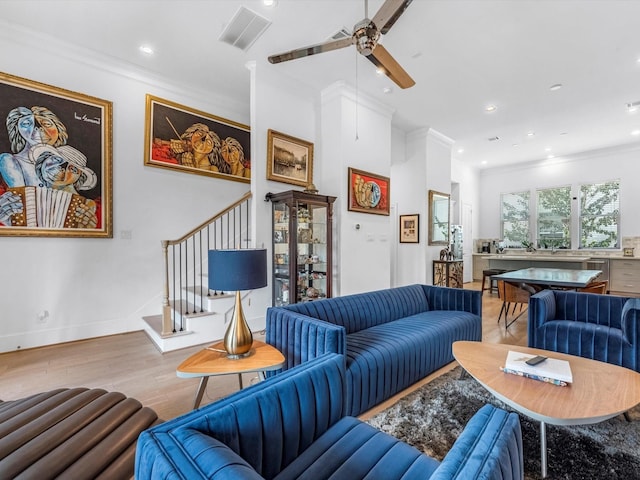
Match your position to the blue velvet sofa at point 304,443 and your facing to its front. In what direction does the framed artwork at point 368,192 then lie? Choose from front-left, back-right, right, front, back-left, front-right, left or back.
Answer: front-left

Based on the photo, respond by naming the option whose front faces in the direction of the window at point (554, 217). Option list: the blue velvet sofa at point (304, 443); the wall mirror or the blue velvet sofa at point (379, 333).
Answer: the blue velvet sofa at point (304, 443)

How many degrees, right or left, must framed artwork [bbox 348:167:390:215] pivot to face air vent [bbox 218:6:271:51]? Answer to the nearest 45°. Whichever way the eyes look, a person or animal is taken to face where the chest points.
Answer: approximately 90° to its right

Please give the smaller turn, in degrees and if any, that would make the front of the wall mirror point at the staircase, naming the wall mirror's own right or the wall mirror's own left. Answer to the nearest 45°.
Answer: approximately 90° to the wall mirror's own right

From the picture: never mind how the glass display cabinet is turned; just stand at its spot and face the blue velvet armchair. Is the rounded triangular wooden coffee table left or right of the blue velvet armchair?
right

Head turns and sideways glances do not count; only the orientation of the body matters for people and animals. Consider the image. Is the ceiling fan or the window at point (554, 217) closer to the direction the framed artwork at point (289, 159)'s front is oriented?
the ceiling fan

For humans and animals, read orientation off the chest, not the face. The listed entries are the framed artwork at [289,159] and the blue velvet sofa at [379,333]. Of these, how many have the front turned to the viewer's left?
0

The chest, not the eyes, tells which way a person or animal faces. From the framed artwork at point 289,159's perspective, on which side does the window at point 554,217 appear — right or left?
on its left

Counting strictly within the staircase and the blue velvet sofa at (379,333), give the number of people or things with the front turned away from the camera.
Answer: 0

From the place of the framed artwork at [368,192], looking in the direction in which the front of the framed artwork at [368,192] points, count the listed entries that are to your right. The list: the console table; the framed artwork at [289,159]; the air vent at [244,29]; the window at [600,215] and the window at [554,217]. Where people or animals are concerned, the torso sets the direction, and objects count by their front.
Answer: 2
